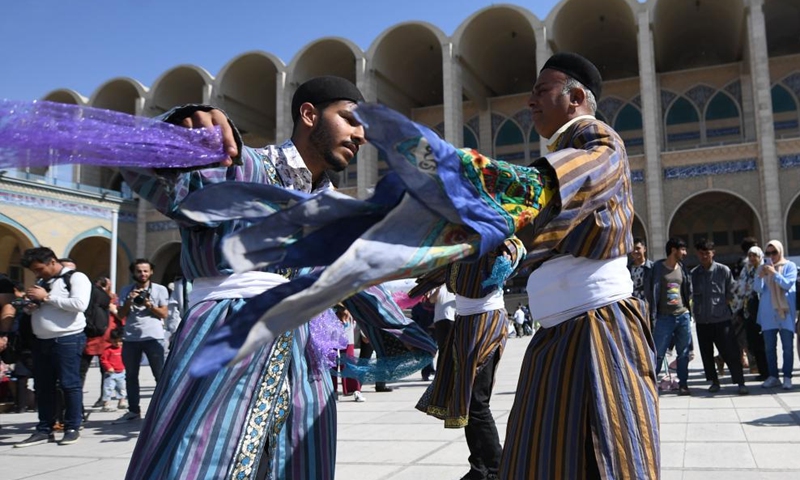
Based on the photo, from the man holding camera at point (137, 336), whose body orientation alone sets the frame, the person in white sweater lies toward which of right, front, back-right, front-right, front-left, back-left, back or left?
front-right

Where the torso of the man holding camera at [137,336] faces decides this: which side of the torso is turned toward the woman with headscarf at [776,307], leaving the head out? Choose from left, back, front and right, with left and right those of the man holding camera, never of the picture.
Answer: left

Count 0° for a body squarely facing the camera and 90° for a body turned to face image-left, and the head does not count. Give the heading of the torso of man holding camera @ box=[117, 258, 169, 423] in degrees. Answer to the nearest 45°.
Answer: approximately 0°

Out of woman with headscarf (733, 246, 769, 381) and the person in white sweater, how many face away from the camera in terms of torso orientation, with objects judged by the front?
0

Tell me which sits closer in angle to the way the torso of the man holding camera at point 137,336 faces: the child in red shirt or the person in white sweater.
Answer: the person in white sweater

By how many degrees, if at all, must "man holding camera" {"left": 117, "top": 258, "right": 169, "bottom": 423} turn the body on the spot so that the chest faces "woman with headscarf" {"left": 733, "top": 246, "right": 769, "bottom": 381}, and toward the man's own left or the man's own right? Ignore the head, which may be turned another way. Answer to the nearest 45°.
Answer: approximately 90° to the man's own left

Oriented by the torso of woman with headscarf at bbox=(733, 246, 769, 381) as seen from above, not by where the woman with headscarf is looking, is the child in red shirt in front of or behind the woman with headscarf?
in front
